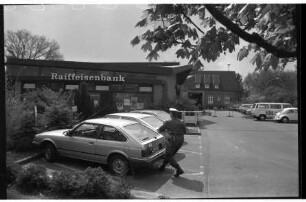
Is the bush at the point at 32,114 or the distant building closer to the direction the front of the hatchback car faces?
the bush

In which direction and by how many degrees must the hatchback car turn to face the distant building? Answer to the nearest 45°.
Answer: approximately 135° to its right

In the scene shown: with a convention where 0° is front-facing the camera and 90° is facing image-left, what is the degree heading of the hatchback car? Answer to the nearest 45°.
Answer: approximately 135°

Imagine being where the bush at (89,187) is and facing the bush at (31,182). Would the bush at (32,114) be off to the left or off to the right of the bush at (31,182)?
right

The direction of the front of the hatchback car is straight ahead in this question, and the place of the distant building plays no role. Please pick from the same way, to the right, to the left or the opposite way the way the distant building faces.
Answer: to the left

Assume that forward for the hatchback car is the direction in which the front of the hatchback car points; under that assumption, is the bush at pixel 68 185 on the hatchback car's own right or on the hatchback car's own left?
on the hatchback car's own left

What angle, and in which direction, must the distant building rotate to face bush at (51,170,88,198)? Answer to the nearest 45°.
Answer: approximately 45° to its right

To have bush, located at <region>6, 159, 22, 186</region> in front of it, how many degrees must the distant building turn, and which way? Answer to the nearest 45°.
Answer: approximately 45° to its right

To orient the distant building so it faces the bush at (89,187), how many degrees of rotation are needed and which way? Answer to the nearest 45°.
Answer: approximately 45° to its right
